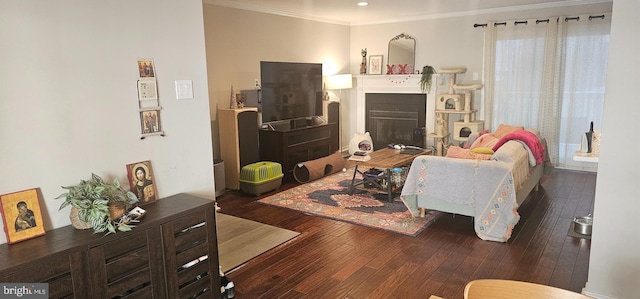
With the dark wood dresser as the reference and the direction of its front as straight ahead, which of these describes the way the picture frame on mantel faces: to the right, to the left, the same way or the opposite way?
to the right

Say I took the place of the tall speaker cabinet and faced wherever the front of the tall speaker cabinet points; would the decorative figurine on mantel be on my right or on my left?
on my left

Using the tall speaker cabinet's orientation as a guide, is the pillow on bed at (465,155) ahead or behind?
ahead

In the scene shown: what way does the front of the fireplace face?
toward the camera

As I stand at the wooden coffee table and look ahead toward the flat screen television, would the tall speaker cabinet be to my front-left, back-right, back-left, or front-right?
front-left

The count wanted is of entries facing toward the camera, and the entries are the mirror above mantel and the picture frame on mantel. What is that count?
2

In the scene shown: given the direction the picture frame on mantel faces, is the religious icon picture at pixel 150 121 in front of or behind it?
in front

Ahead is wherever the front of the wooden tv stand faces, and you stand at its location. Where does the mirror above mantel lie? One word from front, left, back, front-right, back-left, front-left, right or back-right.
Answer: left

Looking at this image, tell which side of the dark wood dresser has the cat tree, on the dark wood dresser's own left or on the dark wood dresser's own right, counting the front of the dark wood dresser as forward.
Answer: on the dark wood dresser's own left

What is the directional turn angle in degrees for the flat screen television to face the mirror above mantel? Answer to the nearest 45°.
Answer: approximately 90° to its left

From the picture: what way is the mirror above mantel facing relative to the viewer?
toward the camera

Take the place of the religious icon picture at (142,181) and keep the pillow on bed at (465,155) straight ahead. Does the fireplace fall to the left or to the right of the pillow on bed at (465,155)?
left

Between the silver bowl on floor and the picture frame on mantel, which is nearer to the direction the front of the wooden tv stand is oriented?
the silver bowl on floor

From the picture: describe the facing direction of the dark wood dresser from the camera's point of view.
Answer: facing the viewer and to the right of the viewer

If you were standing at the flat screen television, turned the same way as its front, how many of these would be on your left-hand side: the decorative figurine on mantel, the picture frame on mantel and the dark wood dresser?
2

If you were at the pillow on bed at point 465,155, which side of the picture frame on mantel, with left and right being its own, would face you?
front

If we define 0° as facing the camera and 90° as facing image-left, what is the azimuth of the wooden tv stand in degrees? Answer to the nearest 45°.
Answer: approximately 315°
